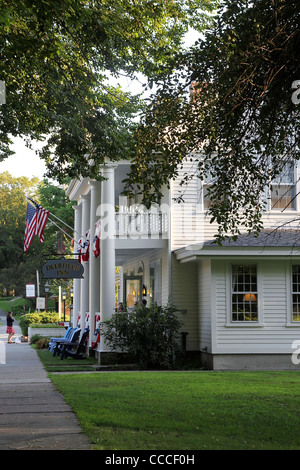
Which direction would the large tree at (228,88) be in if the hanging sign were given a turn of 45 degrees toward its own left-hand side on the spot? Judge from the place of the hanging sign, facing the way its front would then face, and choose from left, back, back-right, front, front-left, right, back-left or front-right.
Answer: front-right

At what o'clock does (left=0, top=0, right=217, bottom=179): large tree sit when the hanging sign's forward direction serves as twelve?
The large tree is roughly at 12 o'clock from the hanging sign.

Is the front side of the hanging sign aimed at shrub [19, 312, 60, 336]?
no

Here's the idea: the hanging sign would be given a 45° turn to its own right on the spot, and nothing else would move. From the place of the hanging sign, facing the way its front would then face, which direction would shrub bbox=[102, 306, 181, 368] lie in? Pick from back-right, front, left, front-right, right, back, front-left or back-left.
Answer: left

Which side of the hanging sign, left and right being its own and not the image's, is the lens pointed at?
front

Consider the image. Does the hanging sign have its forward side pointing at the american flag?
no
